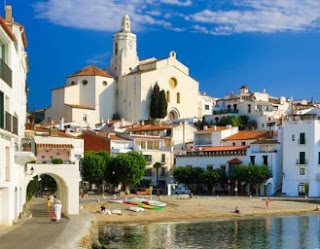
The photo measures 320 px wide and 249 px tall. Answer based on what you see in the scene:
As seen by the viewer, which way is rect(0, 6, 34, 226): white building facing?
to the viewer's right
